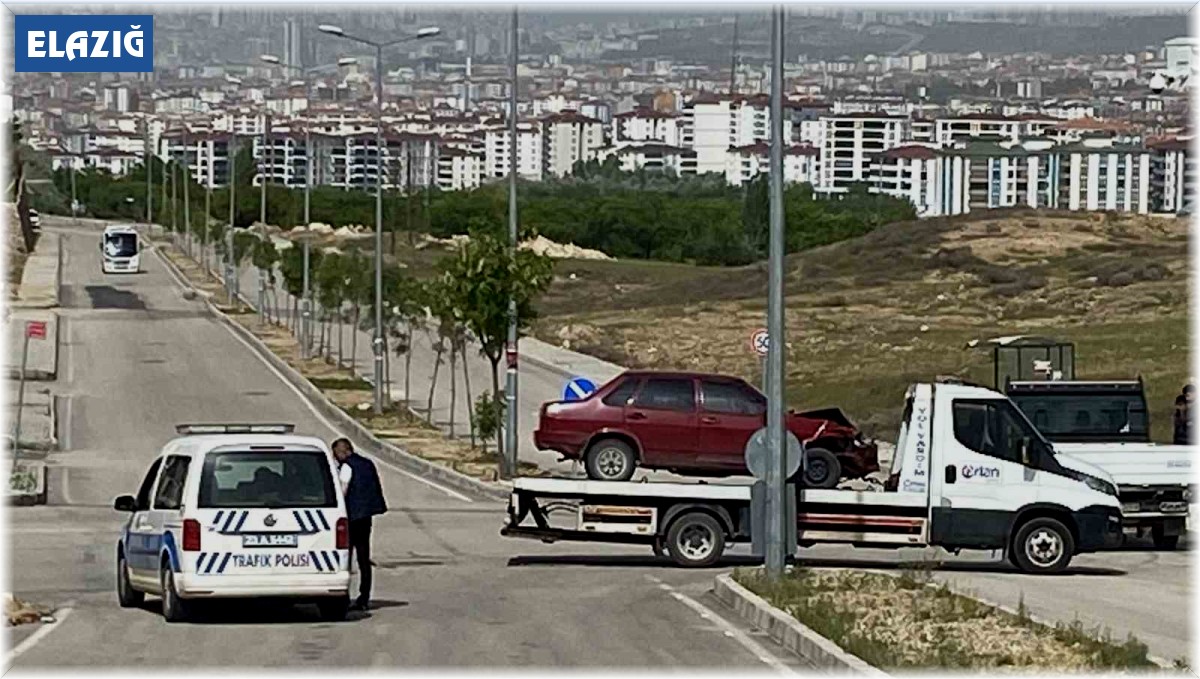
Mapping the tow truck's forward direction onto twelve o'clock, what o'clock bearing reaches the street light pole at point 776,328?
The street light pole is roughly at 4 o'clock from the tow truck.

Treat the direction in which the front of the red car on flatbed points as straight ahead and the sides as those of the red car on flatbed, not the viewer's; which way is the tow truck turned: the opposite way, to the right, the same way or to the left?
the same way

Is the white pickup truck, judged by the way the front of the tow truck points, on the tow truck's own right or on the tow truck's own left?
on the tow truck's own left

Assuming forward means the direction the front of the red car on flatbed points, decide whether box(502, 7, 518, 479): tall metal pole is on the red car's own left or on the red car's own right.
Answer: on the red car's own left

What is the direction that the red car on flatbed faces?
to the viewer's right

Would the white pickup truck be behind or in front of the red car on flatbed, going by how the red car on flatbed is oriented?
in front

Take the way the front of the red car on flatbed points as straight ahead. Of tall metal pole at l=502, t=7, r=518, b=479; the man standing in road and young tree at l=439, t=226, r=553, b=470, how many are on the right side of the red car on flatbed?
1

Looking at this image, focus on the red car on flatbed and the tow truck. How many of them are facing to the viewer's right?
2

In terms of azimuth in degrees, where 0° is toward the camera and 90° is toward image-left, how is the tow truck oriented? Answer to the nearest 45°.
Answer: approximately 270°

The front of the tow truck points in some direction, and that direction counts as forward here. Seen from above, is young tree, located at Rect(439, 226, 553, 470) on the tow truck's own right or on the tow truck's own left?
on the tow truck's own left
